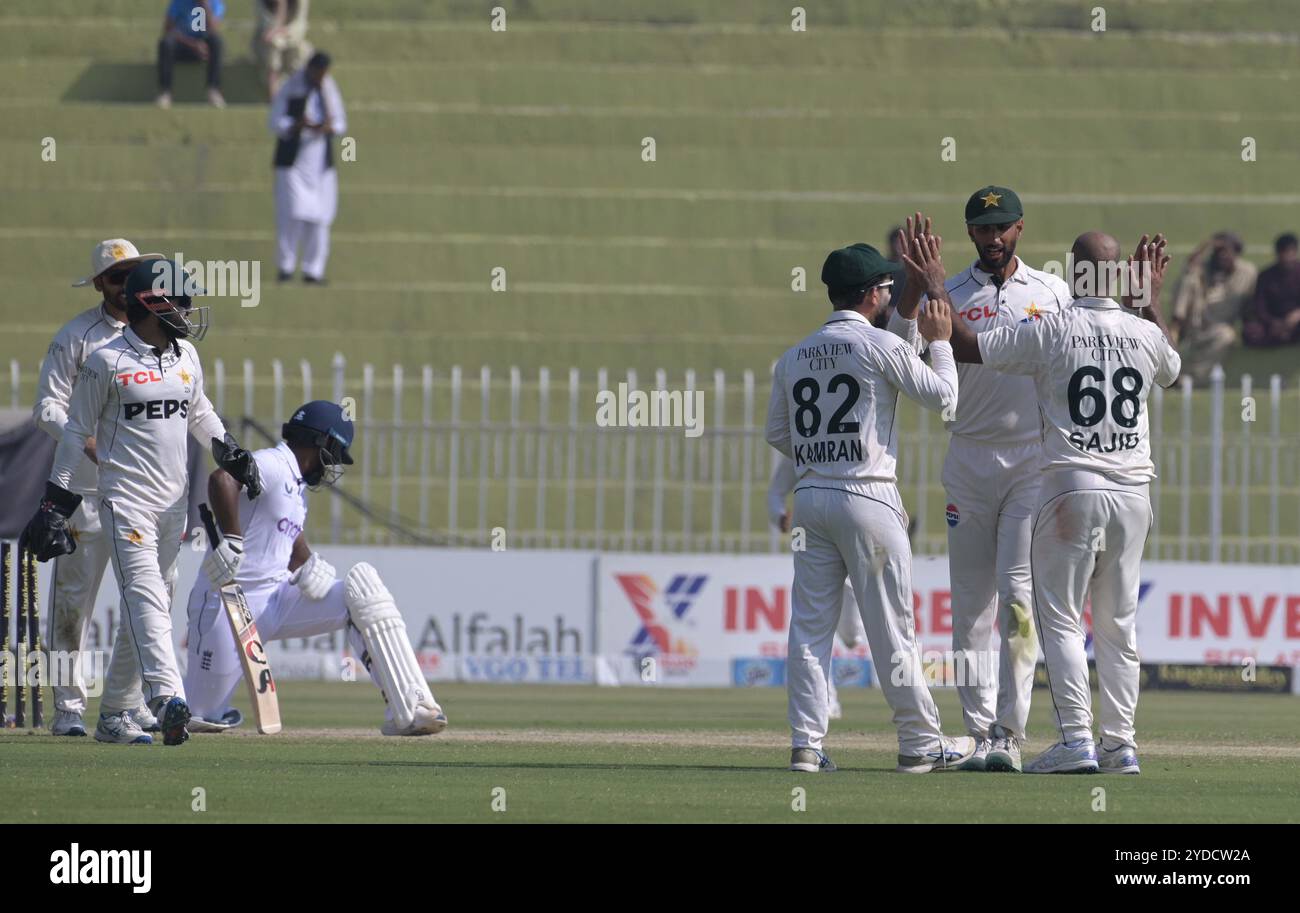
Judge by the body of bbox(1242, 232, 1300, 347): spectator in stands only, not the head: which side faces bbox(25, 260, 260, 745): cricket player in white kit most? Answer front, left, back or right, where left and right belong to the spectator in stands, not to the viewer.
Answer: front

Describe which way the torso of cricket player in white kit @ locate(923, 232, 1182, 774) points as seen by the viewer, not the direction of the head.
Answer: away from the camera

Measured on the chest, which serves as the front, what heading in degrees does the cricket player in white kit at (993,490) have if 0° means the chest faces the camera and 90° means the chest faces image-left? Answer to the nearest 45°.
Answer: approximately 0°

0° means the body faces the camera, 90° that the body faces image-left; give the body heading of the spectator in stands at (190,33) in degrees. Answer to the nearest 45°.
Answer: approximately 0°

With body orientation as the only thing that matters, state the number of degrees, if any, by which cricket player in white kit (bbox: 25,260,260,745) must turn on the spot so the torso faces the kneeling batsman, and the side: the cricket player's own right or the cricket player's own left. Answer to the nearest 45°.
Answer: approximately 90° to the cricket player's own left

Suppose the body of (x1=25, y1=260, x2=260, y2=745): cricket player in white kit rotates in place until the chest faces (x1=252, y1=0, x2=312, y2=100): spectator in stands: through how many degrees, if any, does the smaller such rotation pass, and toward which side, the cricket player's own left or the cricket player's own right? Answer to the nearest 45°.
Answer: approximately 135° to the cricket player's own left

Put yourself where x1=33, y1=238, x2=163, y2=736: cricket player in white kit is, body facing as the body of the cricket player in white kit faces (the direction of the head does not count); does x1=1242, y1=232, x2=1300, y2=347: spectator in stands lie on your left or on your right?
on your left

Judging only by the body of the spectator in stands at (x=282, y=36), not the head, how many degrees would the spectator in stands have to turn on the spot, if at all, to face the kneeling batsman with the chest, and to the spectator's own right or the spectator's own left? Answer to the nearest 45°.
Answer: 0° — they already face them

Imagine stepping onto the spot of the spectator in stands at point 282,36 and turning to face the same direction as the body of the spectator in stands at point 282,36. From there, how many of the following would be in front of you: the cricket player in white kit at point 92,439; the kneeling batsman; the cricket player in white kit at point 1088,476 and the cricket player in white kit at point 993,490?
4

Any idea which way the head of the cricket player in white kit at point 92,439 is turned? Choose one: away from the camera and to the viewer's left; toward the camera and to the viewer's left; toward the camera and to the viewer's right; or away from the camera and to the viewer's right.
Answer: toward the camera and to the viewer's right

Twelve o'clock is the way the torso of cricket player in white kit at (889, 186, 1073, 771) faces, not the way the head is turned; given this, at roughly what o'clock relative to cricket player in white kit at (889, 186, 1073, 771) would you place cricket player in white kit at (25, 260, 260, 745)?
cricket player in white kit at (25, 260, 260, 745) is roughly at 3 o'clock from cricket player in white kit at (889, 186, 1073, 771).

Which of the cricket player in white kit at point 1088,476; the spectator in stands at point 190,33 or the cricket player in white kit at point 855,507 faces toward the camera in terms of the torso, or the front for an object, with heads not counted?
the spectator in stands

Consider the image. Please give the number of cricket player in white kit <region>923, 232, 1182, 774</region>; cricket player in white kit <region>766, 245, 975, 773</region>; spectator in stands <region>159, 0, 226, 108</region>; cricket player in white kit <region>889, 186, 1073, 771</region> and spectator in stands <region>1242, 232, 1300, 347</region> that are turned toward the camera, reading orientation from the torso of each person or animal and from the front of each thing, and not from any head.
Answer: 3

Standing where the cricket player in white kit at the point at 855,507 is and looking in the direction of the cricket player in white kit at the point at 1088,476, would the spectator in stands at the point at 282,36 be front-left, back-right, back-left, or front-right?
back-left

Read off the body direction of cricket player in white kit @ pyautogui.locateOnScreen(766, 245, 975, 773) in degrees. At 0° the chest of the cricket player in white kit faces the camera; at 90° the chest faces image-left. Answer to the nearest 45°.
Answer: approximately 225°
